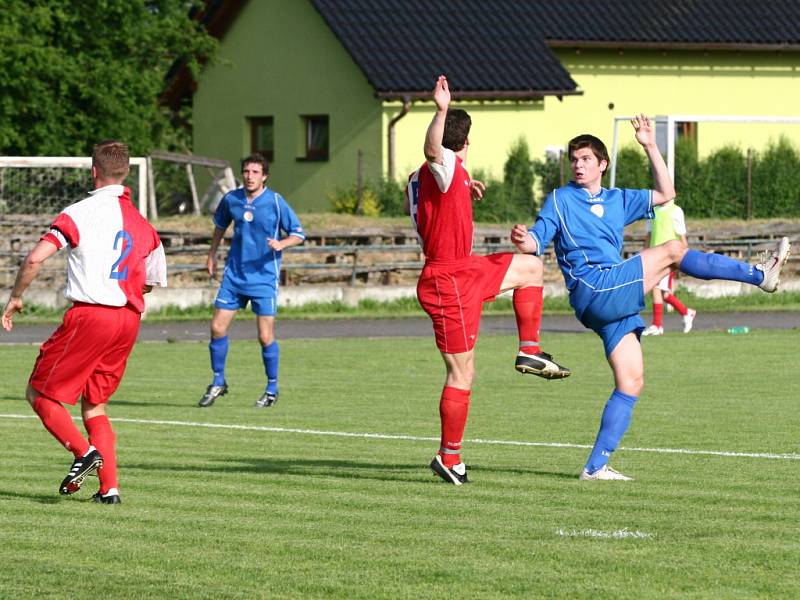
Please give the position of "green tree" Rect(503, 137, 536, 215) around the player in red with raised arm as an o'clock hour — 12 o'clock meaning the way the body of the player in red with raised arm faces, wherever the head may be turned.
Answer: The green tree is roughly at 9 o'clock from the player in red with raised arm.

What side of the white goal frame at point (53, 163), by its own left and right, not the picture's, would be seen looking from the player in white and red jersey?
front

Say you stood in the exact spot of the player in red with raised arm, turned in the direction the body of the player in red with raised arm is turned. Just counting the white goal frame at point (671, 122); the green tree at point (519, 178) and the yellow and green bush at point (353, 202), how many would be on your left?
3

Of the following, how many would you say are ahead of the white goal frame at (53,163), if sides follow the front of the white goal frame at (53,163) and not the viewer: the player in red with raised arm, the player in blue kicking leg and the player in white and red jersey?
3

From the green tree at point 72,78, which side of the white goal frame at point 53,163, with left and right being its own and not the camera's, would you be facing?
back

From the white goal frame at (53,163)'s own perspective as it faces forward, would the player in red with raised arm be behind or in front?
in front

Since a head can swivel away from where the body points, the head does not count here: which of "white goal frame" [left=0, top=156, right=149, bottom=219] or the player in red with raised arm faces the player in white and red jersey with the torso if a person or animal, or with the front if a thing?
the white goal frame

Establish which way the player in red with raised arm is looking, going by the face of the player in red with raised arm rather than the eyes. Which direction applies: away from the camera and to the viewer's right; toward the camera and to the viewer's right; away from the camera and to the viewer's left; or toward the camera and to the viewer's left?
away from the camera and to the viewer's right

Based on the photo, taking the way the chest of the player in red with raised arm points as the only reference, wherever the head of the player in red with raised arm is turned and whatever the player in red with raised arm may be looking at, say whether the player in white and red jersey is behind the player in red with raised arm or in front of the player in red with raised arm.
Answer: behind

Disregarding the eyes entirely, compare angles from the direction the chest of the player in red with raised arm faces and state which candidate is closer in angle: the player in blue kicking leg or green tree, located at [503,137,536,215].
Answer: the player in blue kicking leg
